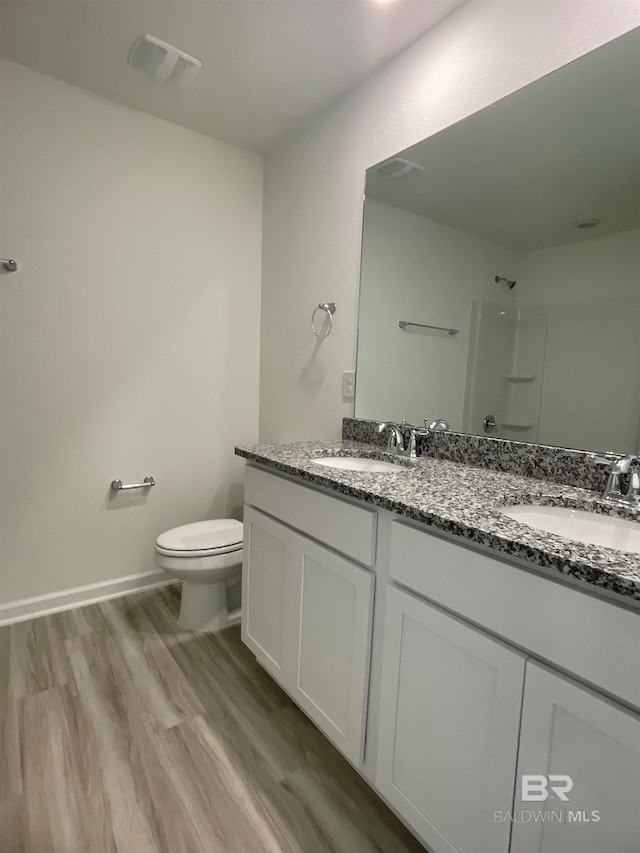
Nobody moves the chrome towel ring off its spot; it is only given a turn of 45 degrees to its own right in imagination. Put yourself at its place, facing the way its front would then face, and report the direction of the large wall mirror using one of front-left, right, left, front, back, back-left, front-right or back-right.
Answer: back-left

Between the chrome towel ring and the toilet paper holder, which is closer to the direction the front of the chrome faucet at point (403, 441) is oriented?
the toilet paper holder

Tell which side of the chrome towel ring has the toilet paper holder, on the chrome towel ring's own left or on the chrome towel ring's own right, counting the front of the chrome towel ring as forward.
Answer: on the chrome towel ring's own right

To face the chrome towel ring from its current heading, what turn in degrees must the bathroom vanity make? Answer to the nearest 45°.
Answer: approximately 90° to its right

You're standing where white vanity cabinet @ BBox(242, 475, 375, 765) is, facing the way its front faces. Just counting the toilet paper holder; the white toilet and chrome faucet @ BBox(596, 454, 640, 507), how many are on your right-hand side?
2

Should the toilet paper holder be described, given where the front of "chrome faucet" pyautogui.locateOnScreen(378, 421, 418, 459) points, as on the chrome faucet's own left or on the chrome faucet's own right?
on the chrome faucet's own right

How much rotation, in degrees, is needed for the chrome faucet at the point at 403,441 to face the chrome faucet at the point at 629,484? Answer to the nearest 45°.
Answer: approximately 90° to its left
